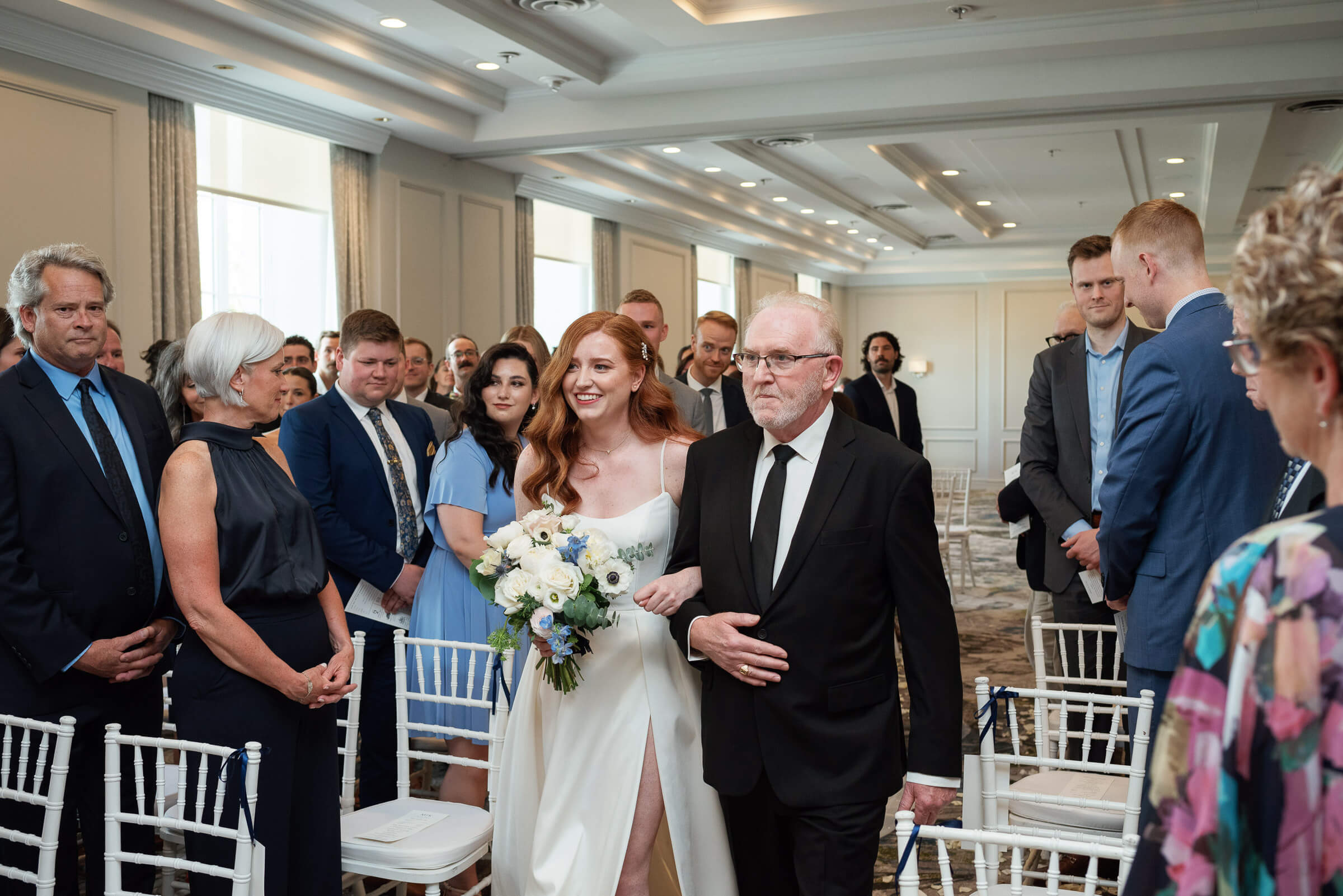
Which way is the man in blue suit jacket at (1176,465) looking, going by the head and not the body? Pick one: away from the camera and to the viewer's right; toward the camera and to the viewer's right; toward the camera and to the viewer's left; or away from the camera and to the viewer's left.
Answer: away from the camera and to the viewer's left

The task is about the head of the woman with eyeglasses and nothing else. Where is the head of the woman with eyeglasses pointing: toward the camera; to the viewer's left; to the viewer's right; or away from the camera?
to the viewer's left

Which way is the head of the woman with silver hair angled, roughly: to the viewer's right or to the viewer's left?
to the viewer's right

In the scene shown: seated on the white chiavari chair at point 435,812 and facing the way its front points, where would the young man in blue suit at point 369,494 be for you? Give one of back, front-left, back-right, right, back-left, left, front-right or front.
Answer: back-right

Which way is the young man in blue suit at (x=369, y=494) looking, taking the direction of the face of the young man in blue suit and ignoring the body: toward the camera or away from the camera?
toward the camera

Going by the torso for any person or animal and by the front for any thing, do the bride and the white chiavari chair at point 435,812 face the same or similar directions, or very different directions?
same or similar directions

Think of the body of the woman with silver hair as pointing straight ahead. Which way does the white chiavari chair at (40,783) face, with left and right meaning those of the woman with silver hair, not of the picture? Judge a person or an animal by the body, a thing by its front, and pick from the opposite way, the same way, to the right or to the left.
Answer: to the right

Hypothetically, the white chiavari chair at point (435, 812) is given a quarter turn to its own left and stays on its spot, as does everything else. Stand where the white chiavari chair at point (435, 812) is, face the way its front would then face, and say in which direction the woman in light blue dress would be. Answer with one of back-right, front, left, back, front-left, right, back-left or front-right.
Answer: back-left

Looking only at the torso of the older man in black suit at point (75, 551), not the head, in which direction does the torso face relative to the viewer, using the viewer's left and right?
facing the viewer and to the right of the viewer

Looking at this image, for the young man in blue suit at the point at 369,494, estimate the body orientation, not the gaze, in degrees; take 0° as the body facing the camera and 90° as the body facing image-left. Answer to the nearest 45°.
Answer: approximately 315°

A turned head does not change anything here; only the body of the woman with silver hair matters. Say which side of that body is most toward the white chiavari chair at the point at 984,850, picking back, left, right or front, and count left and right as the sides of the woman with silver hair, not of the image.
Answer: front

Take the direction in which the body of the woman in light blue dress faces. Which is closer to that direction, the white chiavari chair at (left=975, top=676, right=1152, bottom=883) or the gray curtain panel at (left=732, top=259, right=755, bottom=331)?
the white chiavari chair

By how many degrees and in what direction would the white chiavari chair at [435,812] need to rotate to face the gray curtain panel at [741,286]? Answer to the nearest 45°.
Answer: approximately 135° to its right

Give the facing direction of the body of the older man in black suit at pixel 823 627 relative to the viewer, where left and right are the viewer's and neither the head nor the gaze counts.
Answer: facing the viewer and to the left of the viewer
